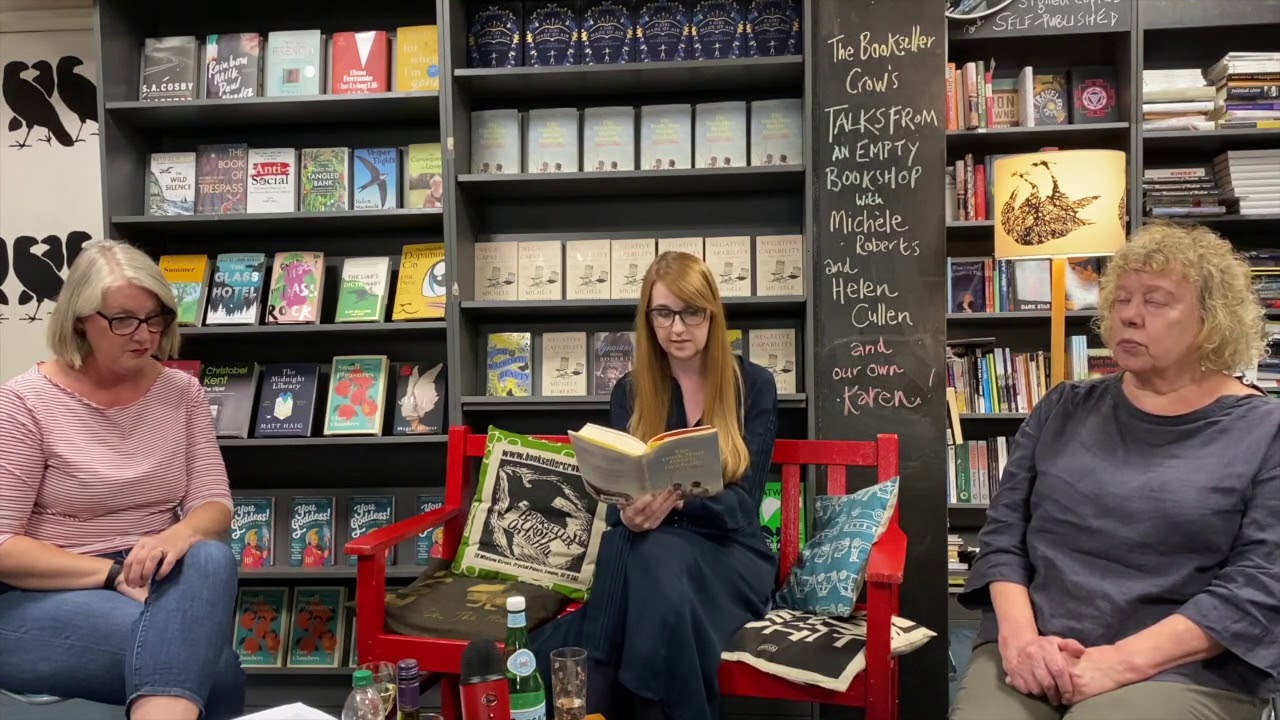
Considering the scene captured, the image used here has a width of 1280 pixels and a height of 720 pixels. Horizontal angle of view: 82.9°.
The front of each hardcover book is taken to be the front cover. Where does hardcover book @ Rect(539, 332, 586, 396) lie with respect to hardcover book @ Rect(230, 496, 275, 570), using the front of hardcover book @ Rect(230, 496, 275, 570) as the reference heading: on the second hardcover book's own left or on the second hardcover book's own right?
on the second hardcover book's own left

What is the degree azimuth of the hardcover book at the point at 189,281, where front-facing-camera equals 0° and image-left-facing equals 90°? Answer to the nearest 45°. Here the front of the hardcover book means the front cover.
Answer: approximately 0°

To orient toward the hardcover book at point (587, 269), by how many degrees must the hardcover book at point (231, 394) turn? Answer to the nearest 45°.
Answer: approximately 45° to its left

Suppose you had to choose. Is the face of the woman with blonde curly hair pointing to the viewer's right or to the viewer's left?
to the viewer's left

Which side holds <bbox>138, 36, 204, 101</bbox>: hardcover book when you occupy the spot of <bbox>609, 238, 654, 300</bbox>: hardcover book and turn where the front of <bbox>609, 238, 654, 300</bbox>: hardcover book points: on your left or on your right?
on your right

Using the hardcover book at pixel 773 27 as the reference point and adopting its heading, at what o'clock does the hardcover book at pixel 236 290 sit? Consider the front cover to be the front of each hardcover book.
the hardcover book at pixel 236 290 is roughly at 3 o'clock from the hardcover book at pixel 773 27.

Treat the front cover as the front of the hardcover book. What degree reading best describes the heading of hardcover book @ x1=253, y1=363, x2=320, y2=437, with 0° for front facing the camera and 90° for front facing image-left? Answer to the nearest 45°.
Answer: approximately 0°

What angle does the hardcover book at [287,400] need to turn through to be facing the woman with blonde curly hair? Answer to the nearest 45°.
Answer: approximately 45° to its left
